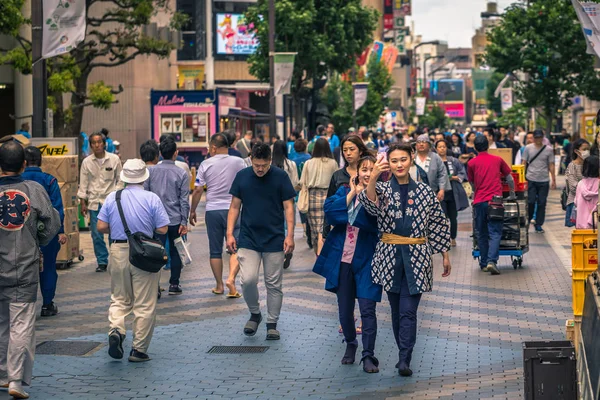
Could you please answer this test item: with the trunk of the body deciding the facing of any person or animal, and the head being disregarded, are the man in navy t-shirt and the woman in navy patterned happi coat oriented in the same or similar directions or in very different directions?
same or similar directions

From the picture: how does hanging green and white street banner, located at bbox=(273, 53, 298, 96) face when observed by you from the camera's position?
facing the viewer

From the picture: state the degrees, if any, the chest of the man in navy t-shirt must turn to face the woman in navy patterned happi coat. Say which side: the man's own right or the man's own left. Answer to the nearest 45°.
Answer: approximately 45° to the man's own left

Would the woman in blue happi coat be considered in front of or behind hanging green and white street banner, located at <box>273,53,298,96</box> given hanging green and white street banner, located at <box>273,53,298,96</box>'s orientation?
in front

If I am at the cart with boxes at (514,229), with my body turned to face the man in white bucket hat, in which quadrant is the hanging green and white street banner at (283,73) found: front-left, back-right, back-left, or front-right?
back-right

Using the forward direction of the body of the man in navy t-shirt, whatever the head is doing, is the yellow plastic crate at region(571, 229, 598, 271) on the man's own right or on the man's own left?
on the man's own left

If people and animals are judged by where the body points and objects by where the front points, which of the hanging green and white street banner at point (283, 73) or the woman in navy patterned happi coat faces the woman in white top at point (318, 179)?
the hanging green and white street banner

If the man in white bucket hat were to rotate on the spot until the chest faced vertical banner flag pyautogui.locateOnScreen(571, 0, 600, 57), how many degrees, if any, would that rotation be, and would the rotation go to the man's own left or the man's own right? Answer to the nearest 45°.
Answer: approximately 90° to the man's own right

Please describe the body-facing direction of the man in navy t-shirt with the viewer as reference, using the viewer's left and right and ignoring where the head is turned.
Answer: facing the viewer

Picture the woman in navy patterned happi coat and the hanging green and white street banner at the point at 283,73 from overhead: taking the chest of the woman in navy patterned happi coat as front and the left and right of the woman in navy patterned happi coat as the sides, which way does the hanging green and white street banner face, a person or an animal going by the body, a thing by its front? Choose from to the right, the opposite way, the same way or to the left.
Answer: the same way

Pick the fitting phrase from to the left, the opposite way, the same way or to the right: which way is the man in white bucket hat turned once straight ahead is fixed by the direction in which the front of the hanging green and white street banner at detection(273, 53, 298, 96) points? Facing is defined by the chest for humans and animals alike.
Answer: the opposite way

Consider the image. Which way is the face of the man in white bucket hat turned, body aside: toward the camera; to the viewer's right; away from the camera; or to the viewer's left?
away from the camera

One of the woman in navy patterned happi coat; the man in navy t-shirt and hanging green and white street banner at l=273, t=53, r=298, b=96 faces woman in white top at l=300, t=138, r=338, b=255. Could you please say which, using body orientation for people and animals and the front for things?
the hanging green and white street banner

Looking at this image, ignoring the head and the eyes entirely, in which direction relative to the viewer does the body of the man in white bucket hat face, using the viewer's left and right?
facing away from the viewer

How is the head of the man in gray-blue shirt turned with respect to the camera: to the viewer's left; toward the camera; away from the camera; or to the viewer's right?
away from the camera

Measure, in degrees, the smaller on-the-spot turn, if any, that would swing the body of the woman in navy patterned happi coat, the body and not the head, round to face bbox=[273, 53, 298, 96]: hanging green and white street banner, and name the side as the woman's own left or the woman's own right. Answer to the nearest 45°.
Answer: approximately 180°
